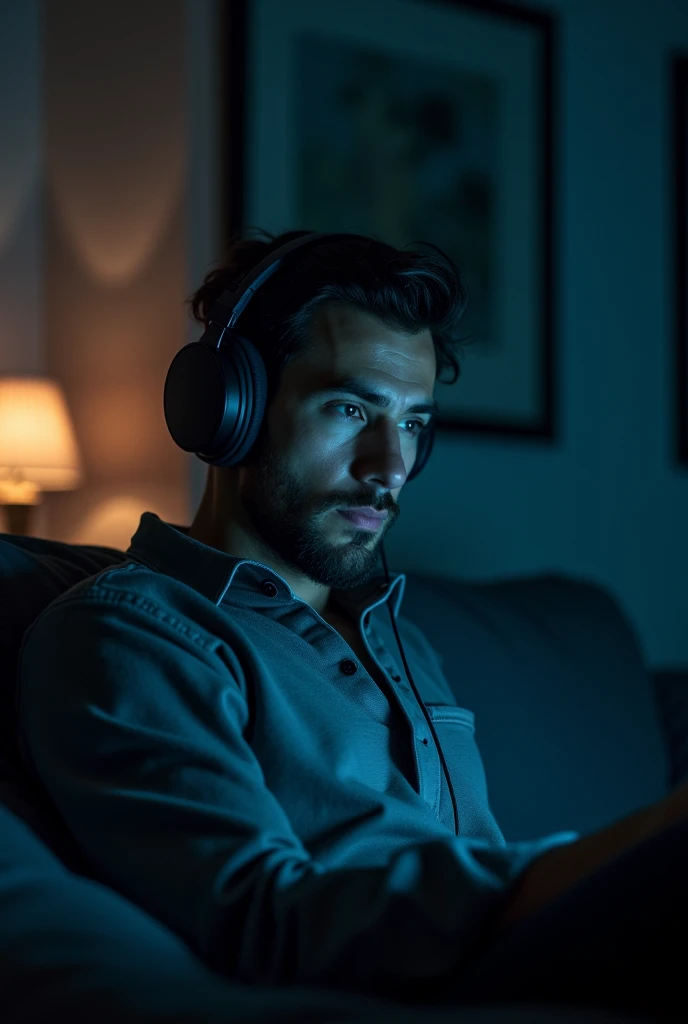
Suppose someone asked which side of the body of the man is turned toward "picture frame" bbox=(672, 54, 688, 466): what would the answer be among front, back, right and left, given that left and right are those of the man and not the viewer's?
left

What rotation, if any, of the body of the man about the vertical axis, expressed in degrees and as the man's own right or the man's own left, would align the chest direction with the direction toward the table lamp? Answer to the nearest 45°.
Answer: approximately 180°

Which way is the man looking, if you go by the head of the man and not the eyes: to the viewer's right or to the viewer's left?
to the viewer's right

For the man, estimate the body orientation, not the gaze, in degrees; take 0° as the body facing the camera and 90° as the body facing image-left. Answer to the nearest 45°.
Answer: approximately 315°

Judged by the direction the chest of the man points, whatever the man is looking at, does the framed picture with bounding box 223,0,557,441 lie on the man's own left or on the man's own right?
on the man's own left
